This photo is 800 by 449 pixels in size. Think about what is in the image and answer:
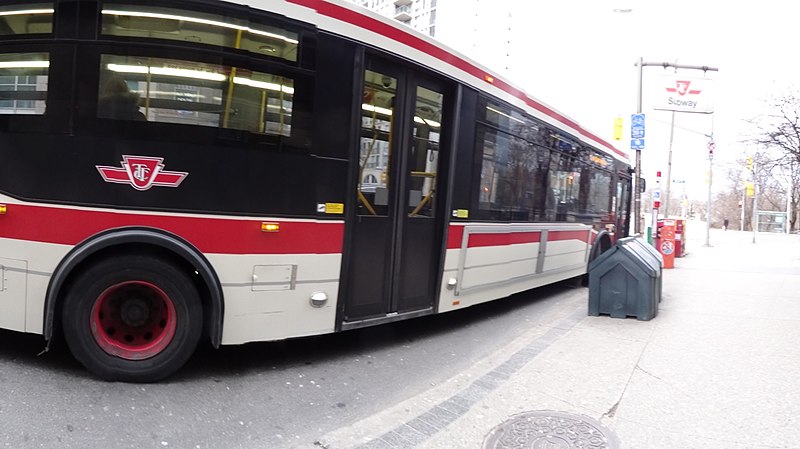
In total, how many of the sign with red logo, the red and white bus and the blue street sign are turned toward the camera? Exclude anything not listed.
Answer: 2

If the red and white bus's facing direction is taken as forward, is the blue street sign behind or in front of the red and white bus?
in front

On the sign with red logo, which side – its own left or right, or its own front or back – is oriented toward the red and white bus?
front

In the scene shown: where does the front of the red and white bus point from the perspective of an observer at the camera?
facing away from the viewer and to the right of the viewer

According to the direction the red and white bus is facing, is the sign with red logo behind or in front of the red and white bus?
in front

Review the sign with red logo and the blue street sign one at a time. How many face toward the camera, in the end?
2

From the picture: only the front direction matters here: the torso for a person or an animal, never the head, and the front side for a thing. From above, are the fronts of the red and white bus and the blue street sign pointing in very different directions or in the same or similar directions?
very different directions

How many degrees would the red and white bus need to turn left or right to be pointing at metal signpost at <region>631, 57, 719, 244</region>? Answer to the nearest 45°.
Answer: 0° — it already faces it

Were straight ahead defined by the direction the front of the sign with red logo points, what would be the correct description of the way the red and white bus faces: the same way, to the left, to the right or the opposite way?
the opposite way

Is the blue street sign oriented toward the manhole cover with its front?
yes
